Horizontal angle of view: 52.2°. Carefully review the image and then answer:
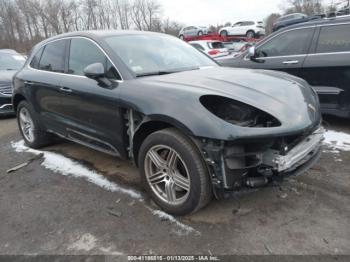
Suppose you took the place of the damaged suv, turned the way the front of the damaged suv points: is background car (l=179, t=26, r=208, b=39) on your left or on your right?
on your left

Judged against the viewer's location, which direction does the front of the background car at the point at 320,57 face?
facing to the left of the viewer

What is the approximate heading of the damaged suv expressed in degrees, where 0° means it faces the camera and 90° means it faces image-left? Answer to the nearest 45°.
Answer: approximately 315°

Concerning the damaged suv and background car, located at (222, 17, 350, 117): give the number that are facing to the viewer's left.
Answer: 1

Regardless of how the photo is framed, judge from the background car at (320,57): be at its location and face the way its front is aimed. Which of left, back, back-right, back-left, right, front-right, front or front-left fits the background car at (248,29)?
right

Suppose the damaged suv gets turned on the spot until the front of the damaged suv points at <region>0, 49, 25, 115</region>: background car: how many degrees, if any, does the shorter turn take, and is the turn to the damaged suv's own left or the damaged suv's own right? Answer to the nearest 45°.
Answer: approximately 180°

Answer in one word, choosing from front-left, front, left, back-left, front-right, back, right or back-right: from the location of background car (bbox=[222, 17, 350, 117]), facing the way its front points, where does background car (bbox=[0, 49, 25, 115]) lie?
front

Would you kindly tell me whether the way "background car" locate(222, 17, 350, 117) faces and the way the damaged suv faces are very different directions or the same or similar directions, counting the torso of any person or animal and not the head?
very different directions

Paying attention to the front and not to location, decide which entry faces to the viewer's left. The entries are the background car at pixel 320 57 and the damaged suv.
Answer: the background car

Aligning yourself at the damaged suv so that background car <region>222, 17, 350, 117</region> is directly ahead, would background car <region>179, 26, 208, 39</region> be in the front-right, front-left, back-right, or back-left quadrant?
front-left

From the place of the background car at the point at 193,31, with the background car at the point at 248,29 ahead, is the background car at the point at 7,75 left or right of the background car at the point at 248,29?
right

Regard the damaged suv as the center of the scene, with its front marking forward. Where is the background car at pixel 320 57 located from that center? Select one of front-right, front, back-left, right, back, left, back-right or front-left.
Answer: left
